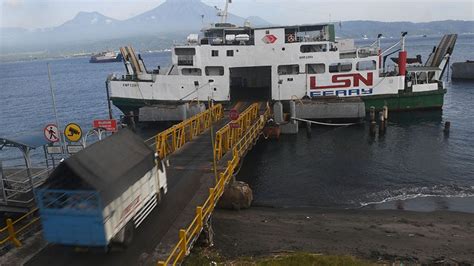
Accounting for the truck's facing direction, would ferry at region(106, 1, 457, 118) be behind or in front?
in front

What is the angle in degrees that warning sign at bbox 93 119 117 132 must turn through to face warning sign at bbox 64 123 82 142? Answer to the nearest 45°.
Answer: approximately 45° to its right

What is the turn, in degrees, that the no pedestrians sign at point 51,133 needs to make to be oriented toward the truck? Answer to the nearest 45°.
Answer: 0° — it already faces it

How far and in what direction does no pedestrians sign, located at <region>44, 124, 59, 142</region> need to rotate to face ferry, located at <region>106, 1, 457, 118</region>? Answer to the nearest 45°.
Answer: approximately 135° to its left

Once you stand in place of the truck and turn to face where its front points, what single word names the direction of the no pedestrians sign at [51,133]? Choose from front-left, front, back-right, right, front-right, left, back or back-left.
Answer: front-left

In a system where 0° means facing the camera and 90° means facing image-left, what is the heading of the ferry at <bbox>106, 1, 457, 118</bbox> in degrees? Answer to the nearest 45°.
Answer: approximately 90°

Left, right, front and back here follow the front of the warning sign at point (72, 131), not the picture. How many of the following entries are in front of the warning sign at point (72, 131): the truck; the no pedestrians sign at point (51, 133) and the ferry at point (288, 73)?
1

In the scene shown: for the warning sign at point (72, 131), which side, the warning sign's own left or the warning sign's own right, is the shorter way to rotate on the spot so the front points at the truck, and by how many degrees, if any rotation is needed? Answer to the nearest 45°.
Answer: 0° — it already faces it

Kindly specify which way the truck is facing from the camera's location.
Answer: facing away from the viewer and to the right of the viewer
